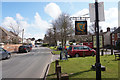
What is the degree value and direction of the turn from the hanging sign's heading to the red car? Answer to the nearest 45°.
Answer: approximately 180°

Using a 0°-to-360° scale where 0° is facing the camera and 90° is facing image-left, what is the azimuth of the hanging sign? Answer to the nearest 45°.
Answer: approximately 0°

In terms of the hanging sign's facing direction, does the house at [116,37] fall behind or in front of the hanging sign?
behind
